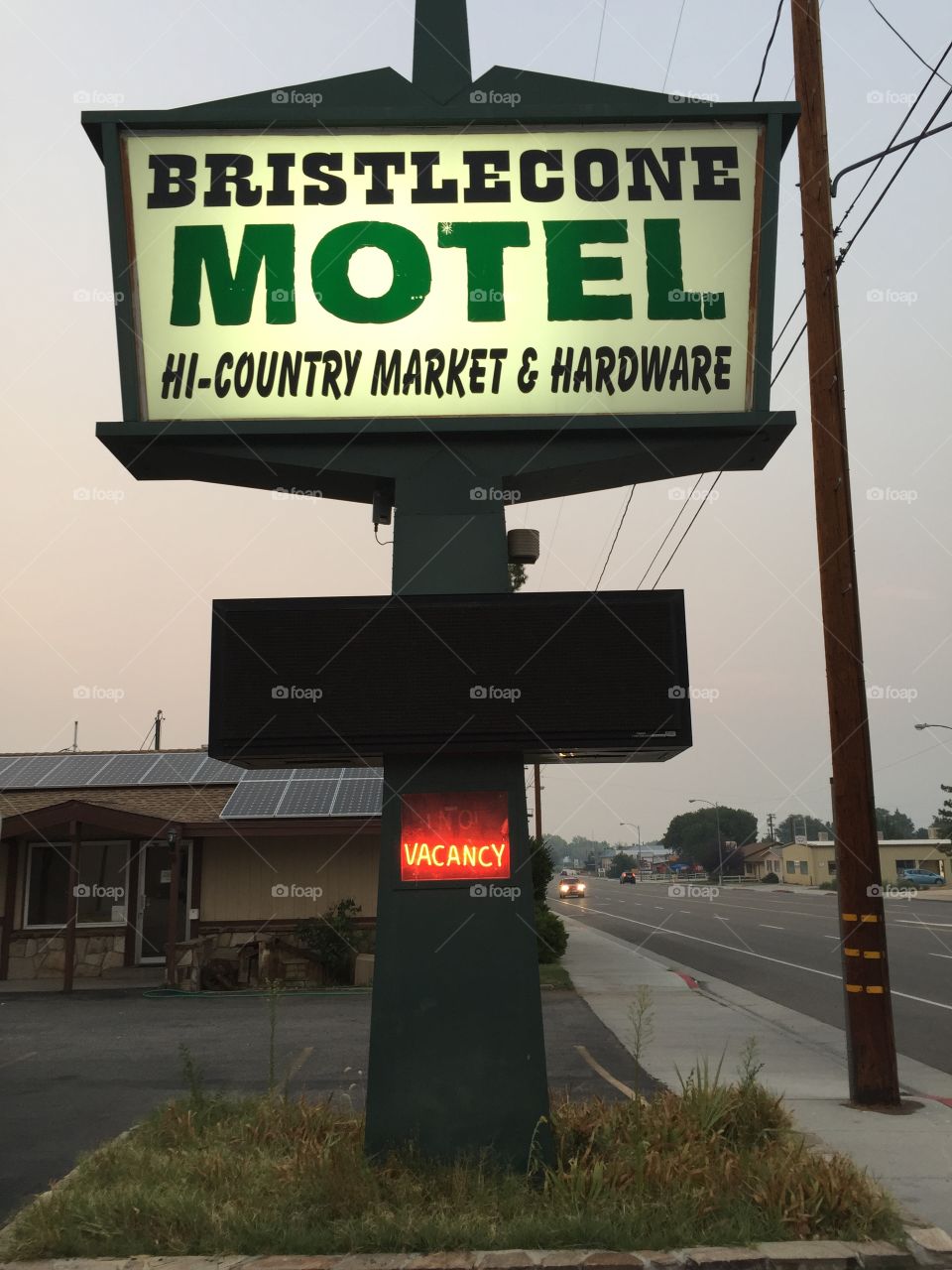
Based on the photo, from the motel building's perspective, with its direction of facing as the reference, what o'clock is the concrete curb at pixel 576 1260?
The concrete curb is roughly at 12 o'clock from the motel building.

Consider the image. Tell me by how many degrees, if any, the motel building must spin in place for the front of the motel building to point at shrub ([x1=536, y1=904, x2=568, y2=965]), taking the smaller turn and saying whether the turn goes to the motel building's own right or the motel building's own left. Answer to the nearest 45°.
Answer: approximately 90° to the motel building's own left

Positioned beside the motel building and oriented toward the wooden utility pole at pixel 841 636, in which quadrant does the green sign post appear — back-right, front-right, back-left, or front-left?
front-right

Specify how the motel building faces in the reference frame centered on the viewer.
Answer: facing the viewer

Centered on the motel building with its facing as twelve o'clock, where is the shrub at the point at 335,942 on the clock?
The shrub is roughly at 10 o'clock from the motel building.

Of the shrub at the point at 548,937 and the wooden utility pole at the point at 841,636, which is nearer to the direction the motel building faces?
the wooden utility pole

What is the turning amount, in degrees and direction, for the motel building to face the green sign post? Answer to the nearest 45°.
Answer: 0° — it already faces it

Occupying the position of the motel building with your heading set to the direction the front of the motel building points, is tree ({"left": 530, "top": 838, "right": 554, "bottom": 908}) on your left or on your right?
on your left
